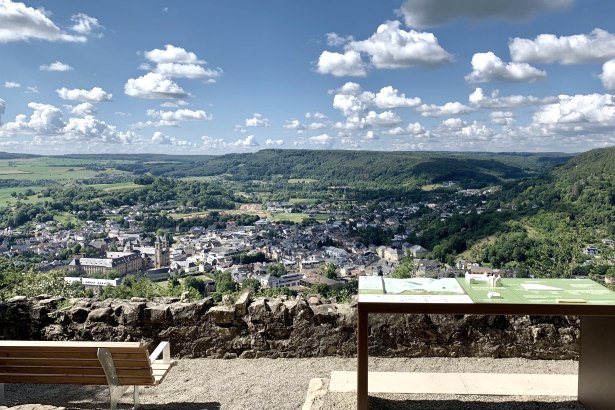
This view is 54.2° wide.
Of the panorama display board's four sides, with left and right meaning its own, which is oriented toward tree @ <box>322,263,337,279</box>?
back

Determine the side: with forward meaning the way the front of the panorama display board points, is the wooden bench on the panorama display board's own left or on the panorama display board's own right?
on the panorama display board's own right

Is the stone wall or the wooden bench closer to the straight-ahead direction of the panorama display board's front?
the wooden bench

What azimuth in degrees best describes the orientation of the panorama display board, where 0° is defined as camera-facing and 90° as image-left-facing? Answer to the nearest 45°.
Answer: approximately 0°

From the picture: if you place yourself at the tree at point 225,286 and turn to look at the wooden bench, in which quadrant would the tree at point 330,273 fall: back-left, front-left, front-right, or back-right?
back-left

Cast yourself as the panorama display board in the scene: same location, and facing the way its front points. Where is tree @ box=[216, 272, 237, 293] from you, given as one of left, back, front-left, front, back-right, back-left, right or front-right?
back-right

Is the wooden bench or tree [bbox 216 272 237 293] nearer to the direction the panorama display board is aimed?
the wooden bench
